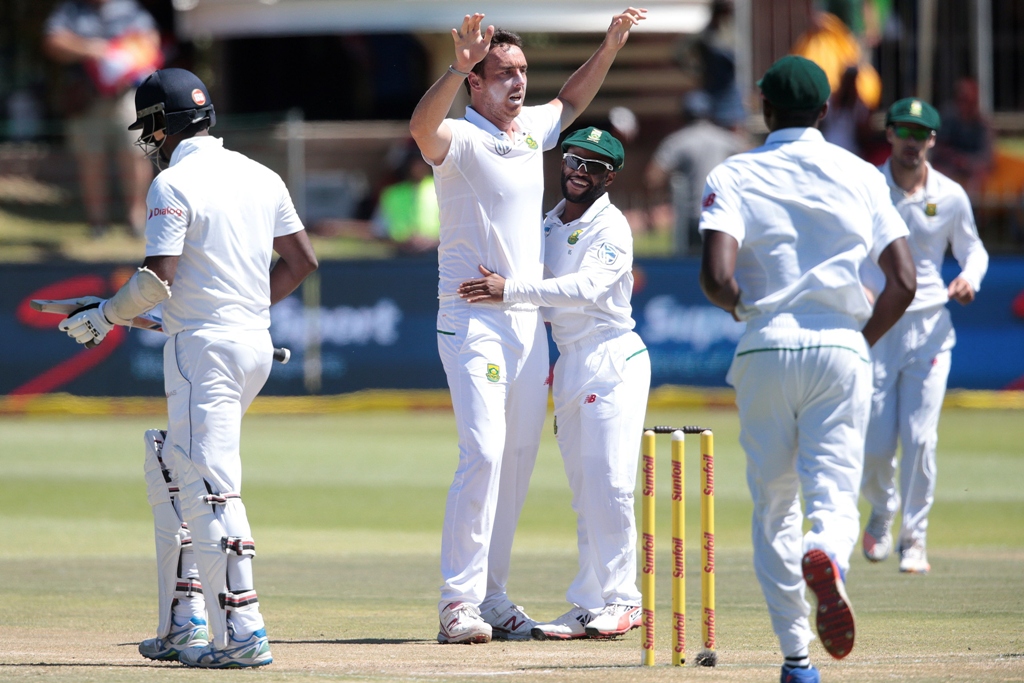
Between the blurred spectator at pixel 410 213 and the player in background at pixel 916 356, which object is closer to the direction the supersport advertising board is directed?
the player in background

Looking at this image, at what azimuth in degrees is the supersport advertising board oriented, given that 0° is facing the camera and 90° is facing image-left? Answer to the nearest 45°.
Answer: approximately 0°

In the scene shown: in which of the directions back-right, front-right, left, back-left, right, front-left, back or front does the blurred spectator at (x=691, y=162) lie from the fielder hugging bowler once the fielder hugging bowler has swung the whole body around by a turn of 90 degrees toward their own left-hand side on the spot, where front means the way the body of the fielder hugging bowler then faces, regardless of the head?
back-left

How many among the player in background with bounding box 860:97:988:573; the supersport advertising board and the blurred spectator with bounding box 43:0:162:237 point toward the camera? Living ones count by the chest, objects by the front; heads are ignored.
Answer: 3

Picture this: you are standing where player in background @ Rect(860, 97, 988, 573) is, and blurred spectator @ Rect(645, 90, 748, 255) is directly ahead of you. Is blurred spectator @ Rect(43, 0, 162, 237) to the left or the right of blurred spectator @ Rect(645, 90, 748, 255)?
left

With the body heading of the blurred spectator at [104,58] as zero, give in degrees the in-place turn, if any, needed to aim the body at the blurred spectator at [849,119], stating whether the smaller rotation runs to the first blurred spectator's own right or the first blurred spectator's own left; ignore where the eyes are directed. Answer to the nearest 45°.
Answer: approximately 45° to the first blurred spectator's own left

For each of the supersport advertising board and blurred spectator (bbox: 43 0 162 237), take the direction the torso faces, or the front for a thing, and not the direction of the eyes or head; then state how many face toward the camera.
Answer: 2

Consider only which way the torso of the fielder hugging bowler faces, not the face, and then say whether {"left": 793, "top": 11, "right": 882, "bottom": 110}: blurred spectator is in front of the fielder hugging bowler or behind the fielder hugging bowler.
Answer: behind

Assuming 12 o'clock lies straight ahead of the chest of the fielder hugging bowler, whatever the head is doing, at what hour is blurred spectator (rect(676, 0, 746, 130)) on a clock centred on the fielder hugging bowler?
The blurred spectator is roughly at 5 o'clock from the fielder hugging bowler.

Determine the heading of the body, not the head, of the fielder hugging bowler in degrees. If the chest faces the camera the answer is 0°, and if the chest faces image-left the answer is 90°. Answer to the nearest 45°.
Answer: approximately 45°

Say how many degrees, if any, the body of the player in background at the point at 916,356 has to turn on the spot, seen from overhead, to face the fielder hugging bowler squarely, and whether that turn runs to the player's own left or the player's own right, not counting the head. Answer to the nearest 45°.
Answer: approximately 45° to the player's own right
